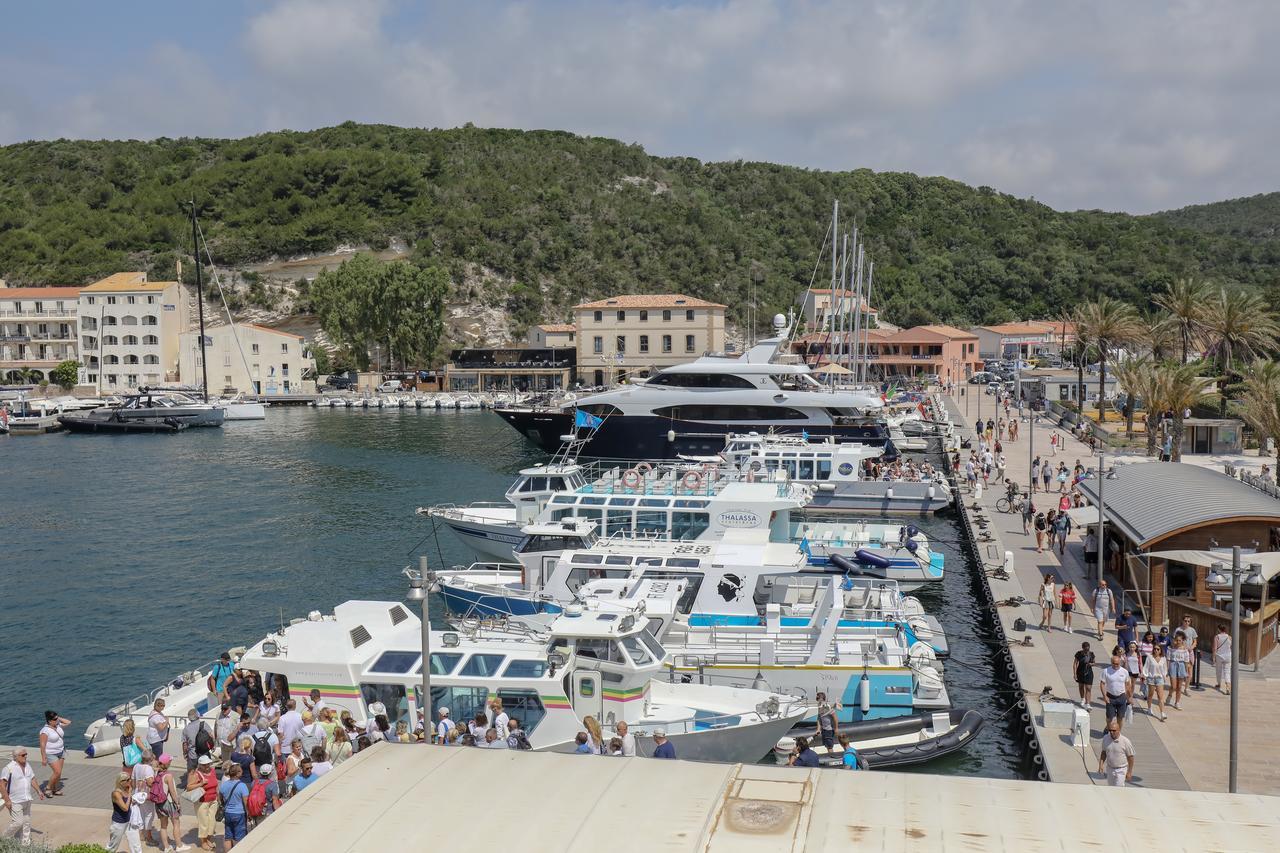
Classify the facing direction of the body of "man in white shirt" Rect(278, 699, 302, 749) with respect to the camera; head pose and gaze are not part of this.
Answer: away from the camera

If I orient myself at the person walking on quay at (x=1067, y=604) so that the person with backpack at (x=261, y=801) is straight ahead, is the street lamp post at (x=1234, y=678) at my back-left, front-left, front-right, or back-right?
front-left

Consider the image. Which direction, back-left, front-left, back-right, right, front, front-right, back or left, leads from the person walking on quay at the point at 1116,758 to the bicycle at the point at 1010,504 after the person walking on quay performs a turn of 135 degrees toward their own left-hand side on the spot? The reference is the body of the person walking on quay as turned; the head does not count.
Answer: front-left

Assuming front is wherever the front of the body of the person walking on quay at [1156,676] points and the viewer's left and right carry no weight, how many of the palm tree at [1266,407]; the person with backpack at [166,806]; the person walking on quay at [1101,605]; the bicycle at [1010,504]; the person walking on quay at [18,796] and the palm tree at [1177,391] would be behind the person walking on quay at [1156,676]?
4

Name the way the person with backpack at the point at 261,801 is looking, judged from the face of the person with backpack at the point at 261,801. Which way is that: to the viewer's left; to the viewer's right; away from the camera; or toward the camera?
away from the camera

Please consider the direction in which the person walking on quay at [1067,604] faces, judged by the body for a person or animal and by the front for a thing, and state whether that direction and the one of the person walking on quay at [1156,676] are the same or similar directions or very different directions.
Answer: same or similar directions

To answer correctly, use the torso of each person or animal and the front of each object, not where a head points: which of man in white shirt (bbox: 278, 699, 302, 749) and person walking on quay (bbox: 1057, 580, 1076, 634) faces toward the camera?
the person walking on quay

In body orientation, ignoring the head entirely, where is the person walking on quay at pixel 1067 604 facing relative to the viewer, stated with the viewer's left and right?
facing the viewer

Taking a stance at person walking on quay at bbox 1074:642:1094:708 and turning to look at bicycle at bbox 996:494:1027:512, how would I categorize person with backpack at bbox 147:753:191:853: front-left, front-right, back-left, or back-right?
back-left

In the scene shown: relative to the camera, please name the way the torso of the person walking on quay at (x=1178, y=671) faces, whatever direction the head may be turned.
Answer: toward the camera

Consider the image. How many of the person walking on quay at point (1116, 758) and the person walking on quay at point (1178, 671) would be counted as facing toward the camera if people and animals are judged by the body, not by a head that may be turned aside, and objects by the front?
2

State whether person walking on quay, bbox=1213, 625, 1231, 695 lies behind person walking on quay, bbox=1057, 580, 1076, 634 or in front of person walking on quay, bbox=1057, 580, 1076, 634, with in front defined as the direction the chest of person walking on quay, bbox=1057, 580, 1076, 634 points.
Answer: in front

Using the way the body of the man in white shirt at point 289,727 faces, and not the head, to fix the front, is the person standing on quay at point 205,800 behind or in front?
behind

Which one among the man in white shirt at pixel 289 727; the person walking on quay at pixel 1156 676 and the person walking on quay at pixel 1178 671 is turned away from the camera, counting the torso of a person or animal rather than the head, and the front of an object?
the man in white shirt
